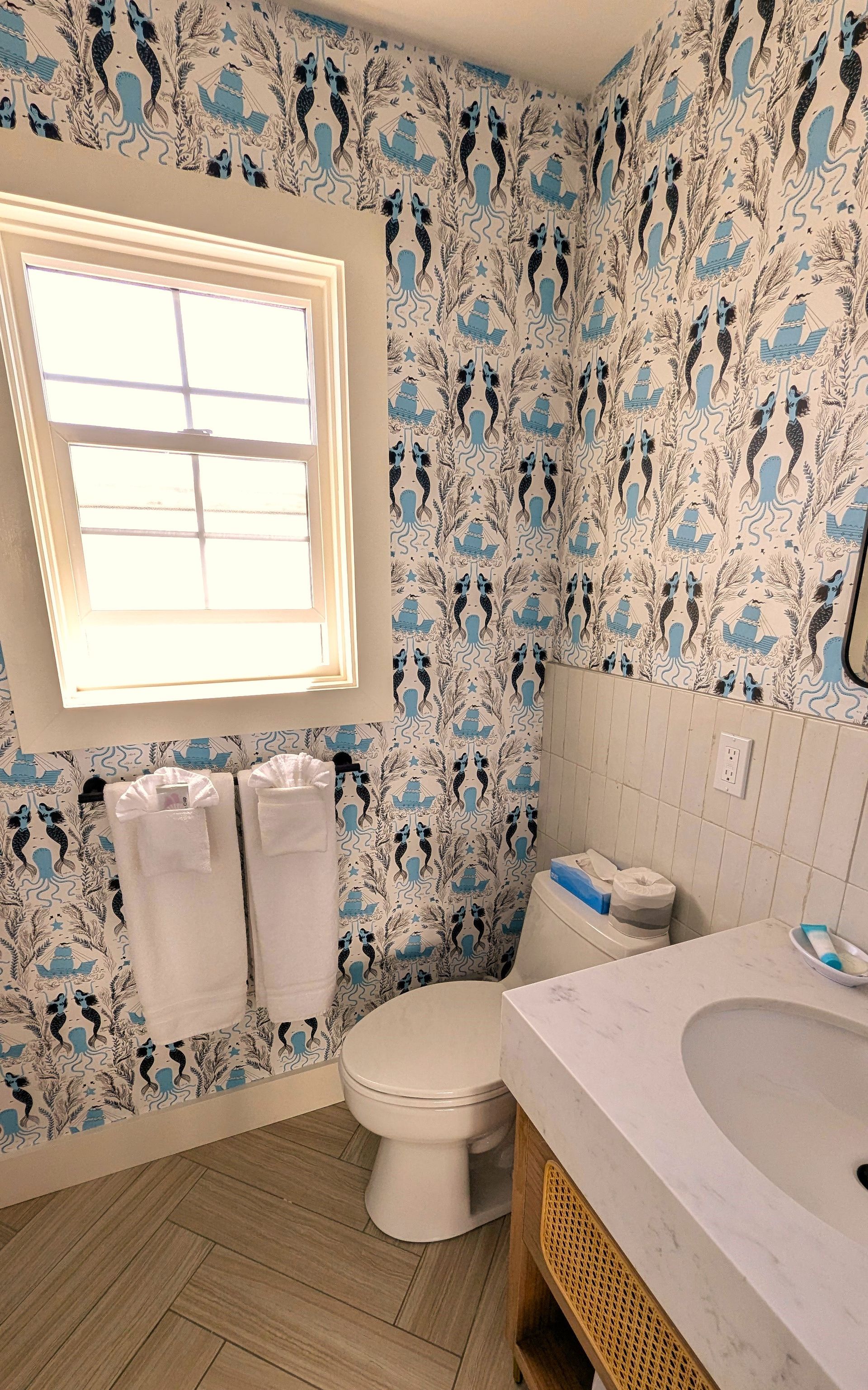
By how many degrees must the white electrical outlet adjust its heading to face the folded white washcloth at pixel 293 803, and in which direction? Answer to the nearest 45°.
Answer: approximately 45° to its right

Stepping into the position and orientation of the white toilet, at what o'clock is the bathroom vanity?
The bathroom vanity is roughly at 9 o'clock from the white toilet.

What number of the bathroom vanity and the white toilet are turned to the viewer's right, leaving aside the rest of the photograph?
0

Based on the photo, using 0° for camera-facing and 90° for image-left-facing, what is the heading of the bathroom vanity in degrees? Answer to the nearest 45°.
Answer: approximately 45°

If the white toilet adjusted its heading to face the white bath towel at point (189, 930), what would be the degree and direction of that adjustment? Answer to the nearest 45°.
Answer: approximately 45° to its right

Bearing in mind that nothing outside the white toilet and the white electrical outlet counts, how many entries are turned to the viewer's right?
0

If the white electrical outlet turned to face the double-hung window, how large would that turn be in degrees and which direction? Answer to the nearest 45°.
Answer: approximately 45° to its right

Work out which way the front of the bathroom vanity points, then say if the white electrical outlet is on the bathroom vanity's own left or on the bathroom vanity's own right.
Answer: on the bathroom vanity's own right

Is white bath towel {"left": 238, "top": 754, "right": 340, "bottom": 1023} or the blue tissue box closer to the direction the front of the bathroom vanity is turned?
the white bath towel

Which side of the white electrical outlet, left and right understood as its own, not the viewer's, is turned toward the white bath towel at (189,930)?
front

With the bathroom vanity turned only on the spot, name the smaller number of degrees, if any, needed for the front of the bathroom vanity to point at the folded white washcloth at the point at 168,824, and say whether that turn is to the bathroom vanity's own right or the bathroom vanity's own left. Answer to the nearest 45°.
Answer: approximately 45° to the bathroom vanity's own right
